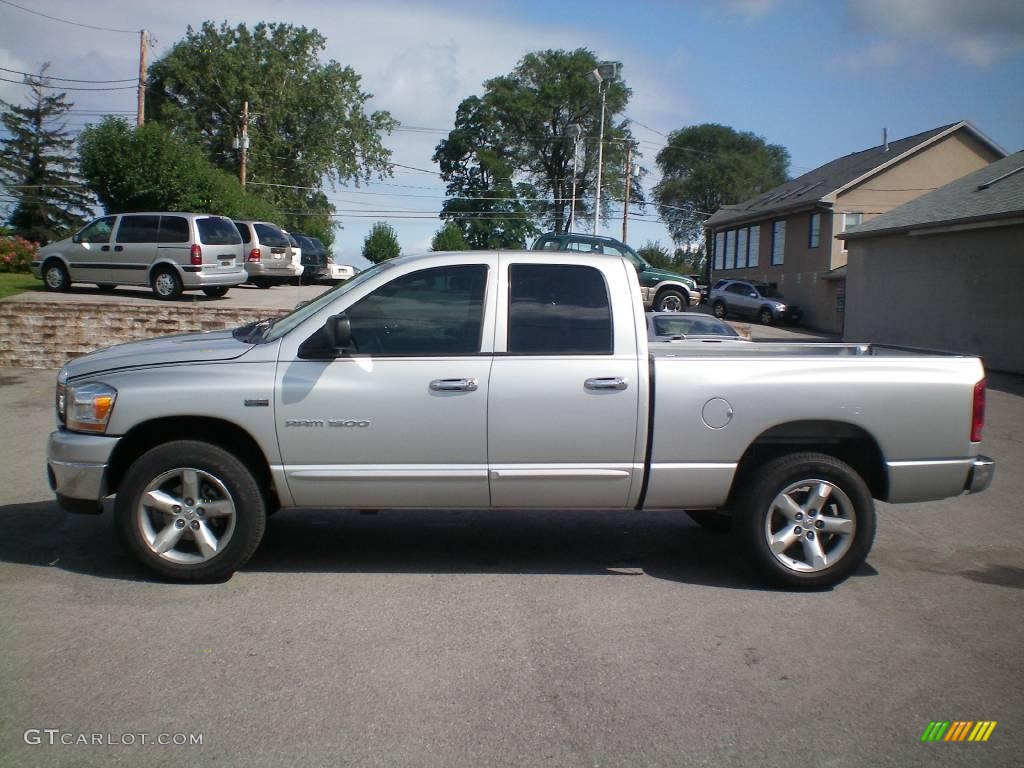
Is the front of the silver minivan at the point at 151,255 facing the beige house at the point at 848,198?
no

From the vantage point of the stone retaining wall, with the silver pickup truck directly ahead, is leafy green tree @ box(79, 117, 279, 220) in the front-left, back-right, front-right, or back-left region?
back-left

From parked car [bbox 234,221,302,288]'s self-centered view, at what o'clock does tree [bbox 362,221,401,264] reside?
The tree is roughly at 2 o'clock from the parked car.

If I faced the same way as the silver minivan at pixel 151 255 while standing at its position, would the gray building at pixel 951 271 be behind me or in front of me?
behind

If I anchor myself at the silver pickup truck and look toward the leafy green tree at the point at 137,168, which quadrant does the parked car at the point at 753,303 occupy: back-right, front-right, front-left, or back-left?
front-right

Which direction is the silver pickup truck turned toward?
to the viewer's left

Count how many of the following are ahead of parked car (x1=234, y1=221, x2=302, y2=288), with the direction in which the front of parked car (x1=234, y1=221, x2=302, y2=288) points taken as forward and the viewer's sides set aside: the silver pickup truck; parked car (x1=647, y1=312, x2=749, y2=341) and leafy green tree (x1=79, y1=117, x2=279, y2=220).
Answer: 1

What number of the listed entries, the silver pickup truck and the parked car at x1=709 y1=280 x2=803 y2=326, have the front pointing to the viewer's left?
1

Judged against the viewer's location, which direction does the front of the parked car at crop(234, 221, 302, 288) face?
facing away from the viewer and to the left of the viewer

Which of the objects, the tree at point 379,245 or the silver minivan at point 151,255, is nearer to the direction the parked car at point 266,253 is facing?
the tree

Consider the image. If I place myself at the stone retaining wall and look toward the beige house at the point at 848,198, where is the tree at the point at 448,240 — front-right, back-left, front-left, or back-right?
front-left

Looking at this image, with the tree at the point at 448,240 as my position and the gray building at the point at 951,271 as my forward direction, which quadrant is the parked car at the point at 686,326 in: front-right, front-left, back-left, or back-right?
front-right

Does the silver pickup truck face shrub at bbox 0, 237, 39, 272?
no

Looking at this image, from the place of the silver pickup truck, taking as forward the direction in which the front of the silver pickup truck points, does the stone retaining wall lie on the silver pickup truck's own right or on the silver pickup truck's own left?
on the silver pickup truck's own right

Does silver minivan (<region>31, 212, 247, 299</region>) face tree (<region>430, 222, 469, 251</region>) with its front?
no

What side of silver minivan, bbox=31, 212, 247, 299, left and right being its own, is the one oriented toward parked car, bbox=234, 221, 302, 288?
right

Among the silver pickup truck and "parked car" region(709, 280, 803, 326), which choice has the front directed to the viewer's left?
the silver pickup truck

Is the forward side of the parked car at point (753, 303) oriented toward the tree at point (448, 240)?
no
